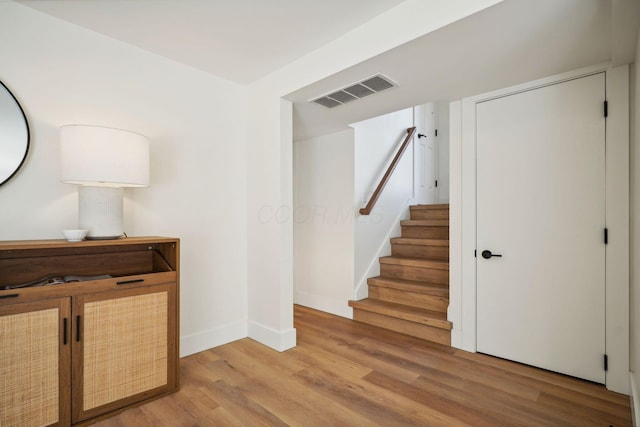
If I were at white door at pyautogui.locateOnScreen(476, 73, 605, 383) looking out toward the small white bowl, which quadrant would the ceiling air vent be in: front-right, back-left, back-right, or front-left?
front-right

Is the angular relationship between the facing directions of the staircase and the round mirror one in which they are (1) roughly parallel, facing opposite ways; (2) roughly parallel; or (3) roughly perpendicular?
roughly perpendicular

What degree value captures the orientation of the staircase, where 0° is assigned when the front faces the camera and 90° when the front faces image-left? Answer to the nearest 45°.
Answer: approximately 45°

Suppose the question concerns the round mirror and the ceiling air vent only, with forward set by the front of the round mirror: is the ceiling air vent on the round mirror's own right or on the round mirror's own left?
on the round mirror's own left

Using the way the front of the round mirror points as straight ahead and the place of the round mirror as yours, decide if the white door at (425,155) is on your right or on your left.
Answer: on your left

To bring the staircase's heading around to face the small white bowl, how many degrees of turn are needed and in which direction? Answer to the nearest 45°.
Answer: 0° — it already faces it

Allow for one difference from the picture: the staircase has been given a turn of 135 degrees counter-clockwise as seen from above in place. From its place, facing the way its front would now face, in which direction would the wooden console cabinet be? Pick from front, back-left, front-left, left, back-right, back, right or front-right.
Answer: back-right

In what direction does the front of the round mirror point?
toward the camera

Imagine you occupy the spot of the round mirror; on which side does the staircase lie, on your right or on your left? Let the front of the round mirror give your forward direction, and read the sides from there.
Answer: on your left

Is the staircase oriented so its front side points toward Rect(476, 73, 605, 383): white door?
no
